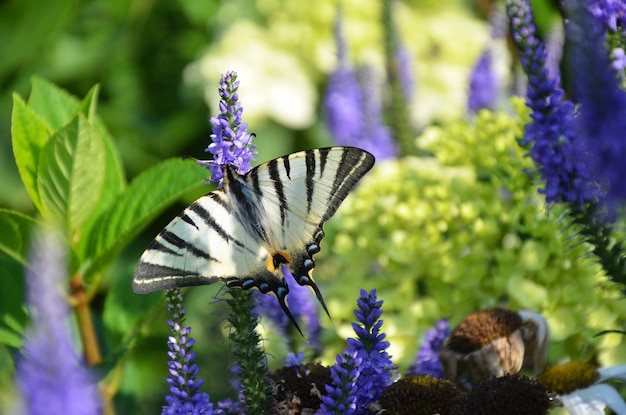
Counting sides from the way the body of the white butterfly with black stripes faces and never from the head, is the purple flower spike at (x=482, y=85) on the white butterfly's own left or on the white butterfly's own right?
on the white butterfly's own right

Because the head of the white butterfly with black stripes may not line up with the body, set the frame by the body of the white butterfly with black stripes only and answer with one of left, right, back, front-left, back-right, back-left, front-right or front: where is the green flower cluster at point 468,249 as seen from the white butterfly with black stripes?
right

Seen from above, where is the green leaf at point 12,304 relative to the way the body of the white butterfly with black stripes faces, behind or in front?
in front

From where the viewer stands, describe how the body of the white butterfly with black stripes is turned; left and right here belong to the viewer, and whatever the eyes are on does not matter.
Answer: facing away from the viewer and to the left of the viewer
